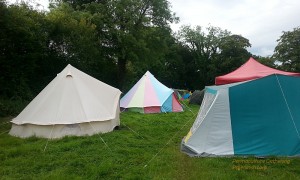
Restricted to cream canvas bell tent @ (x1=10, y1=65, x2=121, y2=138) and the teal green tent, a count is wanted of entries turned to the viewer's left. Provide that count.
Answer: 1

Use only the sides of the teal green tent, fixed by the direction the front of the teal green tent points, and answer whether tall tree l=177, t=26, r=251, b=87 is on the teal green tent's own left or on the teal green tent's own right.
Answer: on the teal green tent's own right

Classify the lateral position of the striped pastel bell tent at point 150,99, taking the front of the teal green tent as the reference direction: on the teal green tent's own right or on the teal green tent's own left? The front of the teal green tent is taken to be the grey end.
on the teal green tent's own right

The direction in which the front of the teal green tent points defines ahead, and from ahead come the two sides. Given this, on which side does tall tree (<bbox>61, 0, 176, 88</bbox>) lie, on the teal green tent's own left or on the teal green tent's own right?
on the teal green tent's own right

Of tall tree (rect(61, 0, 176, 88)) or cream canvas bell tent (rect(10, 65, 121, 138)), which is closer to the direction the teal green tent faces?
the cream canvas bell tent

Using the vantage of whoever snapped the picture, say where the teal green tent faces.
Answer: facing to the left of the viewer

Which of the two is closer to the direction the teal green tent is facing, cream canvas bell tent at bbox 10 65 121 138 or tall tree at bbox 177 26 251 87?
the cream canvas bell tent
